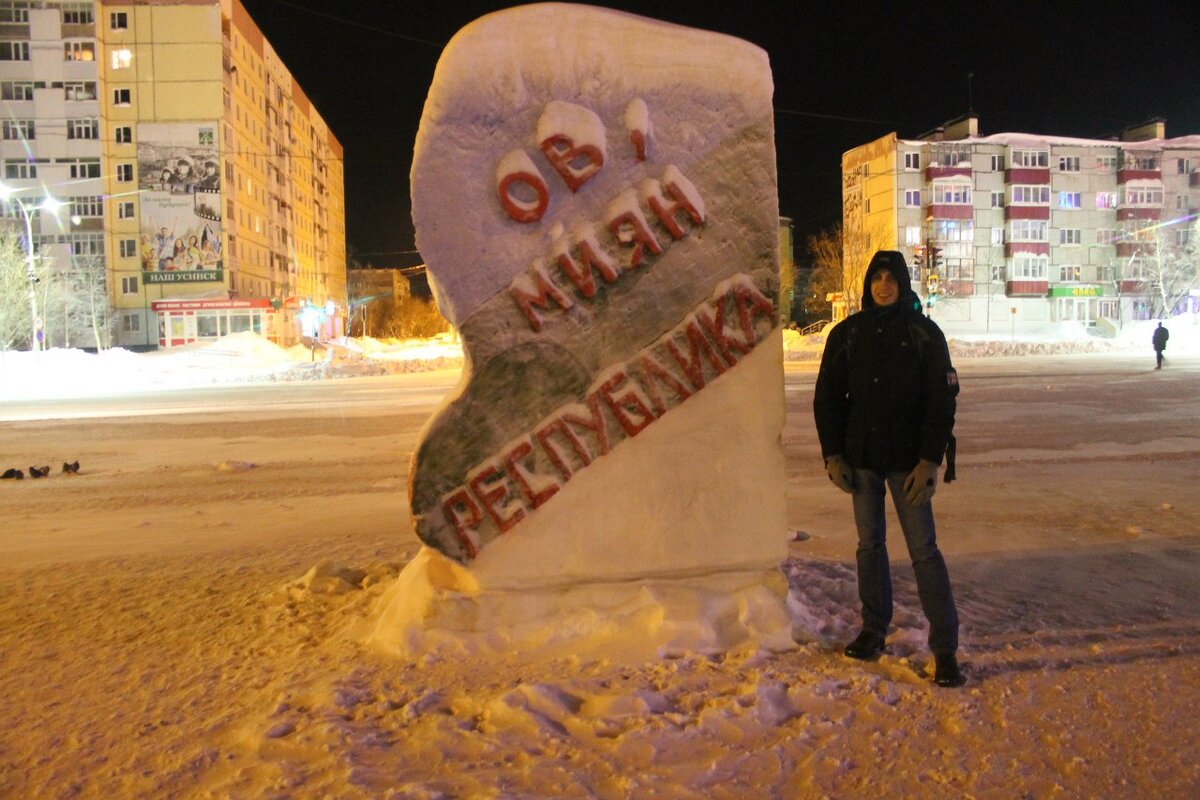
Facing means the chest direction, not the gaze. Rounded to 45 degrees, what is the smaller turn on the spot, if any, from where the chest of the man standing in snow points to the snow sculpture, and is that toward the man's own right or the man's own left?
approximately 90° to the man's own right

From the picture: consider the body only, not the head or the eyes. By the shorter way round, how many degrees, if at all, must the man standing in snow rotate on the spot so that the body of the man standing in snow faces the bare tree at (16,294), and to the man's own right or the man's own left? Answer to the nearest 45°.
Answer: approximately 135° to the man's own right

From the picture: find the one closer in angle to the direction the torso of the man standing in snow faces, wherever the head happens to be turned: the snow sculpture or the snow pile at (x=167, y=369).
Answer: the snow sculpture

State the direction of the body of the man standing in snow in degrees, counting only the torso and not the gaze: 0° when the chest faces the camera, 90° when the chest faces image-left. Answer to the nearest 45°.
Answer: approximately 0°

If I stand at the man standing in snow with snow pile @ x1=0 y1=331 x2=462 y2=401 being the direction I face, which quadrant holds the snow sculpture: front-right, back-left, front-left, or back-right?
front-left

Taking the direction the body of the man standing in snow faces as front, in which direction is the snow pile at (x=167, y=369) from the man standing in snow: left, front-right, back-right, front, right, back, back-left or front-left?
back-right

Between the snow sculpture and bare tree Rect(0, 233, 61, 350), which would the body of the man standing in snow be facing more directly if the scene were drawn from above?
the snow sculpture

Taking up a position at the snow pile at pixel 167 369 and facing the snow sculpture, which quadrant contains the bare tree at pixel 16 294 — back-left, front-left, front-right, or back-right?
back-right

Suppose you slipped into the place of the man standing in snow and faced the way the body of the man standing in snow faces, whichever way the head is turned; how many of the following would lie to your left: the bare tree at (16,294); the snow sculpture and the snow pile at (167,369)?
0

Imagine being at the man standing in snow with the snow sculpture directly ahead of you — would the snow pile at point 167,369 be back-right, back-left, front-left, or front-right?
front-right

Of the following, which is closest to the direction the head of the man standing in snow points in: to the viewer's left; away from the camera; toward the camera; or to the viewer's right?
toward the camera
